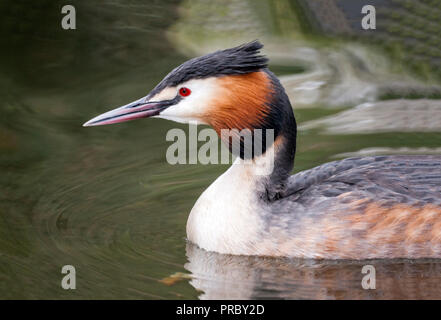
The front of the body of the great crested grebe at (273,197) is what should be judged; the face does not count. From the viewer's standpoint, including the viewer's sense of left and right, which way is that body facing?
facing to the left of the viewer
